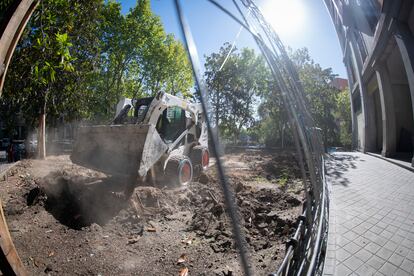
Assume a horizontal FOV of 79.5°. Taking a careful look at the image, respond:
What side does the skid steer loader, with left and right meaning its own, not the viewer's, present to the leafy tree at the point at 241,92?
back

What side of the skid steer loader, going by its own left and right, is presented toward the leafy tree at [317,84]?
back

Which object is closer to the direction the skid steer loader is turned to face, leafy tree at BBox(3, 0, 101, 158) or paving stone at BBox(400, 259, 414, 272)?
the leafy tree

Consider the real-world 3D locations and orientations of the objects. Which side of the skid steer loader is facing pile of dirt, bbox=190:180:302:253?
left

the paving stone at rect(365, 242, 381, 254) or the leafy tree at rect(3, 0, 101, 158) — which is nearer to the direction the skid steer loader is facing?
the leafy tree

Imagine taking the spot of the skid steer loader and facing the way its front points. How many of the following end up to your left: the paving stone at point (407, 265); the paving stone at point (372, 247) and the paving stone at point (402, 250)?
3

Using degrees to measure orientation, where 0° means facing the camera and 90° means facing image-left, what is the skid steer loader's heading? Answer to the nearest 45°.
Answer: approximately 45°

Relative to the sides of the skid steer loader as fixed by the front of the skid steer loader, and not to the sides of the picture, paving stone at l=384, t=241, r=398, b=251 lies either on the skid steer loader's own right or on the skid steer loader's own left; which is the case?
on the skid steer loader's own left

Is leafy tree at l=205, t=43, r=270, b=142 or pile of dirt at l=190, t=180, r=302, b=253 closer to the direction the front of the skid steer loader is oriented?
the pile of dirt

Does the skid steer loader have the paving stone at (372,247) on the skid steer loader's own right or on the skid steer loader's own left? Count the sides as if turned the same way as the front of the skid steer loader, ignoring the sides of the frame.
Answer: on the skid steer loader's own left

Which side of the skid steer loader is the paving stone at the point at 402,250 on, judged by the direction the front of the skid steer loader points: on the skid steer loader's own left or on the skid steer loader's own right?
on the skid steer loader's own left

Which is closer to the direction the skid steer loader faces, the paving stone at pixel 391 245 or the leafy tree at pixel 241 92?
the paving stone
